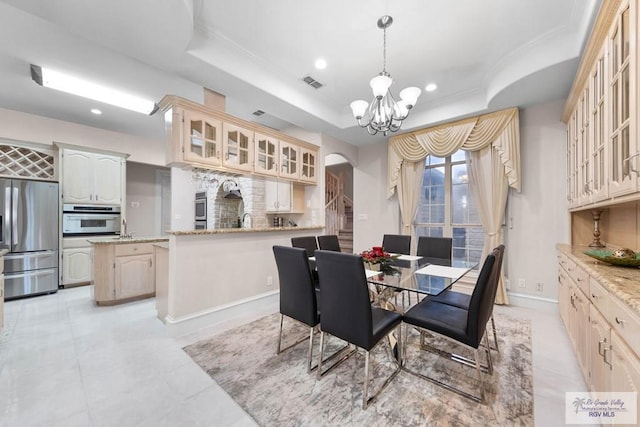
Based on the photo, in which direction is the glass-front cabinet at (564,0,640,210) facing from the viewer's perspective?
to the viewer's left

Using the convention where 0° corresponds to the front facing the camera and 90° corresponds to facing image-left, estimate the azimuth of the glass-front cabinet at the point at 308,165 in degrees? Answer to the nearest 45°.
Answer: approximately 315°

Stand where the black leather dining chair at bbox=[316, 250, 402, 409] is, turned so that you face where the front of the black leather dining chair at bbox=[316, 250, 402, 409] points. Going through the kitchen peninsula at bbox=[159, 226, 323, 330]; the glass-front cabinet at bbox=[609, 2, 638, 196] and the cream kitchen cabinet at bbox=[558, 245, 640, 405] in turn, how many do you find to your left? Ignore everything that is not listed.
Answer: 1

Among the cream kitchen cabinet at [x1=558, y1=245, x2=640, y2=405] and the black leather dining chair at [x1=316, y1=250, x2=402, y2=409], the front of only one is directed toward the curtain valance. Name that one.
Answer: the black leather dining chair

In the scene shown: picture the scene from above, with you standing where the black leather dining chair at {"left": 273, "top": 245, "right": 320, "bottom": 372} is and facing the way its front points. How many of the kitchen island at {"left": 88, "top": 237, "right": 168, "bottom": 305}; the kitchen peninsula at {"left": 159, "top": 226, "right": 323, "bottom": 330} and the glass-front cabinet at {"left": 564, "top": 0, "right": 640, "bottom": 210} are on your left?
2

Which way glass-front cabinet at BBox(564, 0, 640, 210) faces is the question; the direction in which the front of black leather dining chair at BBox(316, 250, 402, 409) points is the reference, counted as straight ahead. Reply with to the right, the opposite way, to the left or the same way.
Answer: to the left

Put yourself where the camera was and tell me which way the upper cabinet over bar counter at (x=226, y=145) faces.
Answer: facing the viewer and to the right of the viewer

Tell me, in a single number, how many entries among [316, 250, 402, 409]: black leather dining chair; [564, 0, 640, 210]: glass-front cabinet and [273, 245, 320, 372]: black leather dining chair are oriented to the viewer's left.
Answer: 1

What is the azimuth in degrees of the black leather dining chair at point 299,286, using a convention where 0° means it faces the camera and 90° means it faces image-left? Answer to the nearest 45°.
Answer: approximately 225°

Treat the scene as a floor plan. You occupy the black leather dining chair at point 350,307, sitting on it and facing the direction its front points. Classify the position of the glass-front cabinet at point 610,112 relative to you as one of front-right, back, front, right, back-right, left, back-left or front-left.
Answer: front-right

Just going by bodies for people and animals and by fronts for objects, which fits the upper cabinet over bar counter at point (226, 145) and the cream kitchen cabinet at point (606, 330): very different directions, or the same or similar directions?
very different directions

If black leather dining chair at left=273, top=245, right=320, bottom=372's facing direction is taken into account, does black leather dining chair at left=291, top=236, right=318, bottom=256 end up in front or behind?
in front

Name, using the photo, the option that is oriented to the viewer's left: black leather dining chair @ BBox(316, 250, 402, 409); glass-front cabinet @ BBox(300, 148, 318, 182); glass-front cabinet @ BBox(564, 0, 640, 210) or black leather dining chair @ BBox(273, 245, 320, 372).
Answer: glass-front cabinet @ BBox(564, 0, 640, 210)

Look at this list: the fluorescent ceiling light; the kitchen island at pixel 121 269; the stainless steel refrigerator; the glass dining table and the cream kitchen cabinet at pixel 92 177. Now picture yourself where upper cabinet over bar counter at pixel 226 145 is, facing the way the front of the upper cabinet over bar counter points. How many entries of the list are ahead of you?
1
